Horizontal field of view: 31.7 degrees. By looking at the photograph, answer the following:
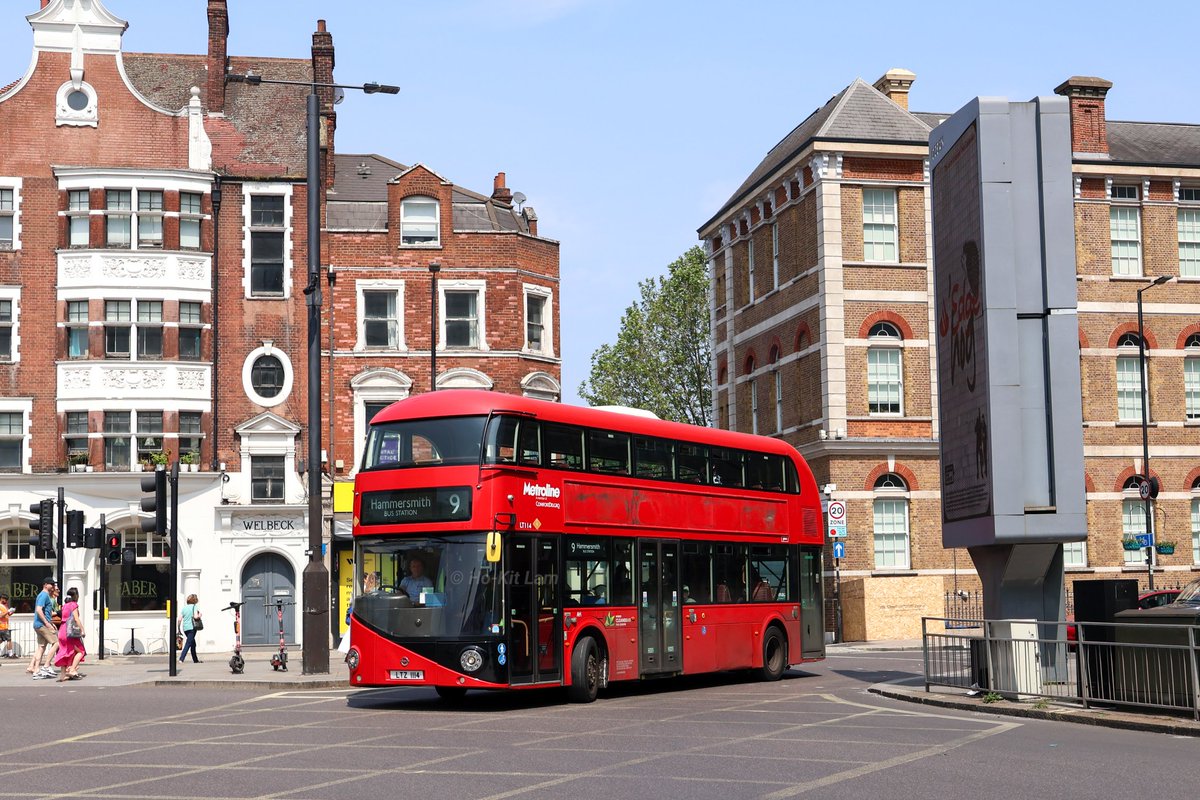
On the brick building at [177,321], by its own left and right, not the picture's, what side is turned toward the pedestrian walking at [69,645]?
front

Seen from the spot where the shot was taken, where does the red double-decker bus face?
facing the viewer and to the left of the viewer

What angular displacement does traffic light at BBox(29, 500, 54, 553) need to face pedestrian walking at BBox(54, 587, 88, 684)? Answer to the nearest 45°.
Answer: approximately 90° to its left

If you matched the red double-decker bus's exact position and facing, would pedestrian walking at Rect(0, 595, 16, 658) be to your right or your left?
on your right

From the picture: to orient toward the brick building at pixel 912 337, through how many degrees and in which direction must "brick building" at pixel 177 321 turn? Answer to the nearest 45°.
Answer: approximately 90° to its left

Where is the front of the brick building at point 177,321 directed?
toward the camera

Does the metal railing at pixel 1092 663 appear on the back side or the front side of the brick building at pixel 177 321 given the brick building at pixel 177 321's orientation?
on the front side

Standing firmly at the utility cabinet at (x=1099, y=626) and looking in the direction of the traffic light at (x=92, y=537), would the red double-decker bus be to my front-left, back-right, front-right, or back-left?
front-left

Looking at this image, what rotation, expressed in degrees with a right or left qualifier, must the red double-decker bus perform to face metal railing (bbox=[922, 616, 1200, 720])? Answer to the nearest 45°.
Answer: approximately 135° to its left

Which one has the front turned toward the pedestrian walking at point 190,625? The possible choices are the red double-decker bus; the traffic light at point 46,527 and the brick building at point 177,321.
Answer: the brick building

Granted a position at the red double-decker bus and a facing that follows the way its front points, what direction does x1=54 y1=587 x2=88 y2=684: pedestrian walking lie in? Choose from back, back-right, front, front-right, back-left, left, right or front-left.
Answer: right

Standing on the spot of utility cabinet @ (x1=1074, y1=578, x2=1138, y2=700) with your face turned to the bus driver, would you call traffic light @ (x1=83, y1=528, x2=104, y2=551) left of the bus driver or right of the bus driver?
right

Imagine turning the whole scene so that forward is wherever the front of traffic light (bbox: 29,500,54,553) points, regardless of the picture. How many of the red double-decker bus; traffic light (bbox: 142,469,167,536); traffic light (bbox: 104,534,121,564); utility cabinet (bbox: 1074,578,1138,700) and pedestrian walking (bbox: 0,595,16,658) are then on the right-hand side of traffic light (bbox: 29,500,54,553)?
1
